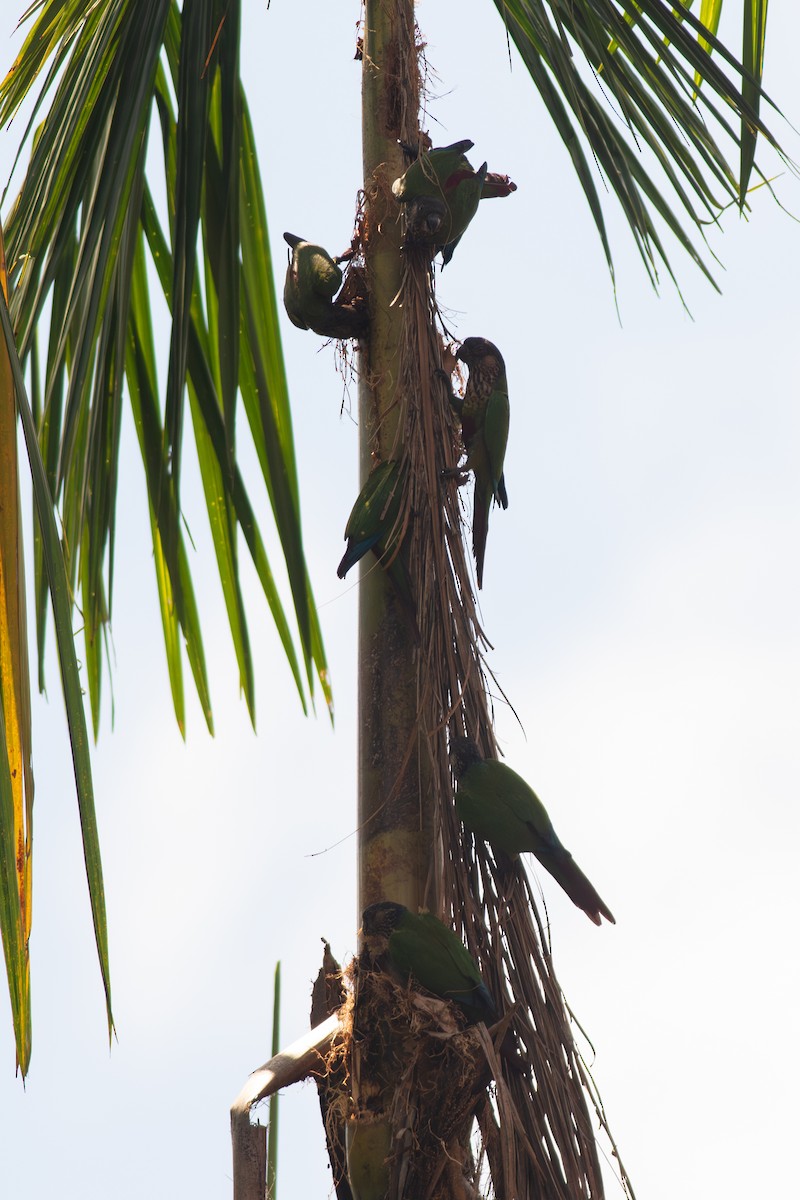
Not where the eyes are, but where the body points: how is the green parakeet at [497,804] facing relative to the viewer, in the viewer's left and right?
facing away from the viewer and to the left of the viewer
